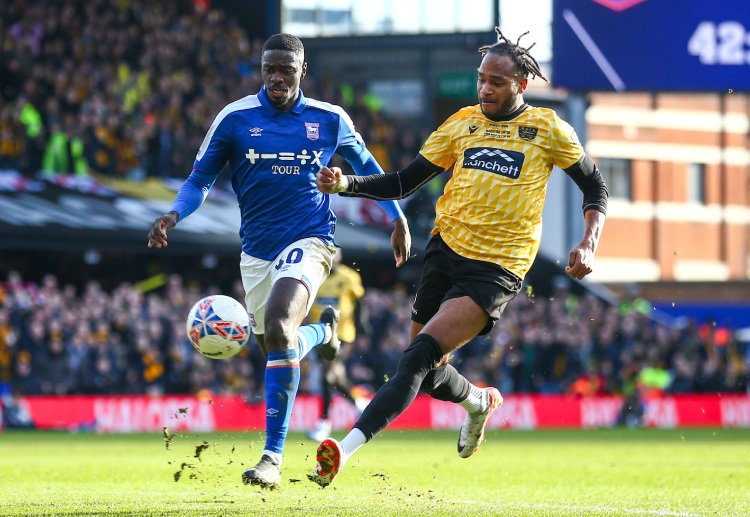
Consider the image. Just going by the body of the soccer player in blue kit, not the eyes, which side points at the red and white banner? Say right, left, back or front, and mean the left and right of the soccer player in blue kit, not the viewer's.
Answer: back

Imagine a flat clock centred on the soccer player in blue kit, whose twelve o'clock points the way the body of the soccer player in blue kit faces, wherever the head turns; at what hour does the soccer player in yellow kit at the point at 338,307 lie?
The soccer player in yellow kit is roughly at 6 o'clock from the soccer player in blue kit.

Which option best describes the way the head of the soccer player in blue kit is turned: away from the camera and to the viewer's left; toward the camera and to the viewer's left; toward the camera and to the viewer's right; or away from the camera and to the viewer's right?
toward the camera and to the viewer's left

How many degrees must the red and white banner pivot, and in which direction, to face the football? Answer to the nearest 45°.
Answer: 0° — it already faces it

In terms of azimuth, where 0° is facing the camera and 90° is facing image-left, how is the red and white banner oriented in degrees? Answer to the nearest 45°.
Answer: approximately 0°

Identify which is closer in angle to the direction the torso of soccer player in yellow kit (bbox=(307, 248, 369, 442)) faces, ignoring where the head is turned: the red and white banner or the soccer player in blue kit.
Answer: the soccer player in blue kit

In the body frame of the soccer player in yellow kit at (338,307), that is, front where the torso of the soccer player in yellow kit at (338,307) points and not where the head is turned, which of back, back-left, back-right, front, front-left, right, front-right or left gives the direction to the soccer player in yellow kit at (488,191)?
front-left

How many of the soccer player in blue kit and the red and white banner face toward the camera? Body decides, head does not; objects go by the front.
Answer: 2

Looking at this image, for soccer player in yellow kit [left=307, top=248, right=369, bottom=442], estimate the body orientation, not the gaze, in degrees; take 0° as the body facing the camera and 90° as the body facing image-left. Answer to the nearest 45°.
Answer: approximately 45°
